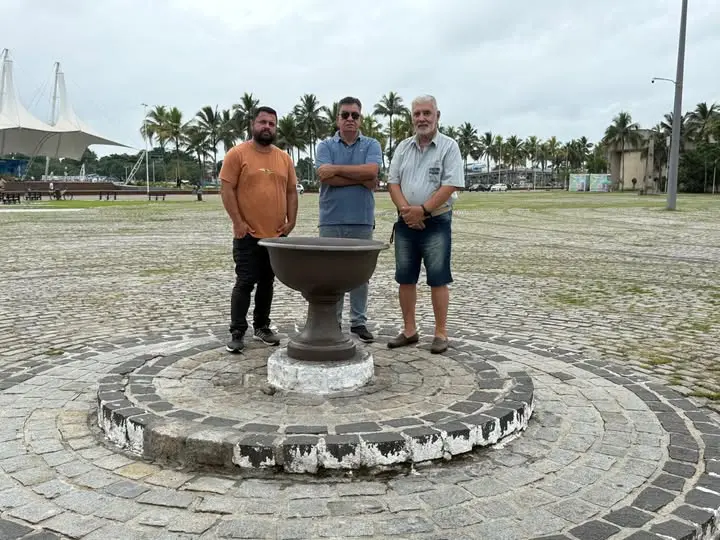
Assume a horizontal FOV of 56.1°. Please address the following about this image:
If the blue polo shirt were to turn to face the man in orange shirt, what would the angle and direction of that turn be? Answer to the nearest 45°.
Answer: approximately 90° to its right

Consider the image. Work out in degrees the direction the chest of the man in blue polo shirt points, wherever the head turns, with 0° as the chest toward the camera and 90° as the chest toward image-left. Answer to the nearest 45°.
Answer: approximately 0°

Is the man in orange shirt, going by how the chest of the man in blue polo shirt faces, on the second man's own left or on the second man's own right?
on the second man's own right

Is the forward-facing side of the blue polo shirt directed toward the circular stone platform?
yes

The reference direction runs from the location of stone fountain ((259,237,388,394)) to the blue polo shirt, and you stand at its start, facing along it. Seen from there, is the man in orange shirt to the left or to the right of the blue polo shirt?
left

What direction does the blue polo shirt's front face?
toward the camera

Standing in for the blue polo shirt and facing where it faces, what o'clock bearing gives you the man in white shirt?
The man in white shirt is roughly at 10 o'clock from the blue polo shirt.
